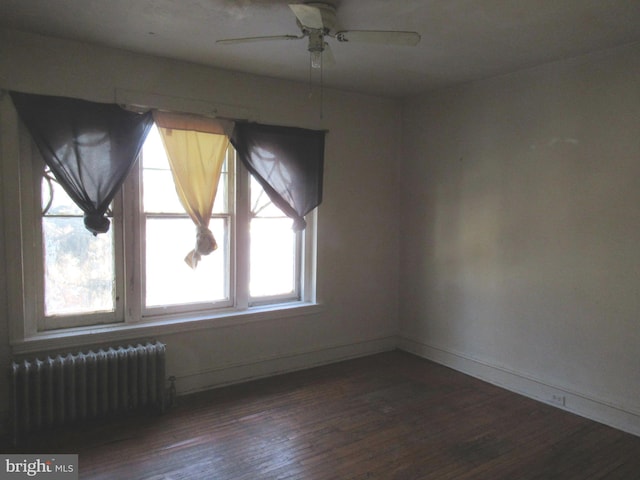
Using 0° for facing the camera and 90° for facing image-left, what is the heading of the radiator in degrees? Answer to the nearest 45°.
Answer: approximately 315°

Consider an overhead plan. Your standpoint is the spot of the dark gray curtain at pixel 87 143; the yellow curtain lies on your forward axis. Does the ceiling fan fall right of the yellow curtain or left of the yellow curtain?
right
